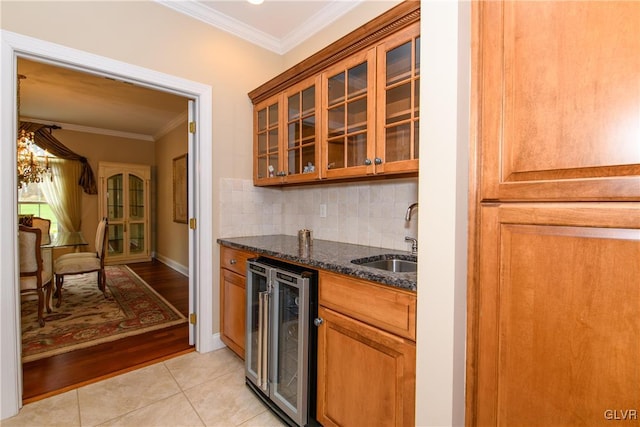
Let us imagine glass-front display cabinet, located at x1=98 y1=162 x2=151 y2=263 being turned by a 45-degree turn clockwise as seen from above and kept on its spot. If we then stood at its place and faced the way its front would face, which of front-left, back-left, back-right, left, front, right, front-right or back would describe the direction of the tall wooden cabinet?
front-left

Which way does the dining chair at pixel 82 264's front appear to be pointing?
to the viewer's left

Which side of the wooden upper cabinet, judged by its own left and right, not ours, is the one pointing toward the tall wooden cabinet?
left

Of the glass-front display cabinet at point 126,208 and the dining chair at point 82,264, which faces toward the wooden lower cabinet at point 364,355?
the glass-front display cabinet

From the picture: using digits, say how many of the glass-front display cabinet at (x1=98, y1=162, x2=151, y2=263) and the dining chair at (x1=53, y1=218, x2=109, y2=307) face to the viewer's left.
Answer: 1

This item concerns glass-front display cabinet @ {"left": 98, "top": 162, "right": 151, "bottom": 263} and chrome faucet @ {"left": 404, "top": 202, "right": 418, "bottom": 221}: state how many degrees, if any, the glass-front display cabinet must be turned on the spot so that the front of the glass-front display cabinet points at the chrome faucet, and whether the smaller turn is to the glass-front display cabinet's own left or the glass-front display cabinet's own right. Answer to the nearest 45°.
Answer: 0° — it already faces it

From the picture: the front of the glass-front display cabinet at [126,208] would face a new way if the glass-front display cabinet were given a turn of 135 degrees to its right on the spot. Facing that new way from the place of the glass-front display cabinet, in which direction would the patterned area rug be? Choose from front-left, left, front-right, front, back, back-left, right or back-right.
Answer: back-left

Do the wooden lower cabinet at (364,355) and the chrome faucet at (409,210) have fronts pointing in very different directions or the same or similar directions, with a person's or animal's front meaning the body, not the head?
same or similar directions

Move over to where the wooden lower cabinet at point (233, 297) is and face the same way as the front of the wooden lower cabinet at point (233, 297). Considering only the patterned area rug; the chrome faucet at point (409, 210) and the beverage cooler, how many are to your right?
1

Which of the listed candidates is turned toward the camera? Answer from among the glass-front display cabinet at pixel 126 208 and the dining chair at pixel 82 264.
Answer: the glass-front display cabinet

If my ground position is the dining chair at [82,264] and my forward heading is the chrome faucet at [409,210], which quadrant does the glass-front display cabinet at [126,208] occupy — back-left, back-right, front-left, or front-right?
back-left

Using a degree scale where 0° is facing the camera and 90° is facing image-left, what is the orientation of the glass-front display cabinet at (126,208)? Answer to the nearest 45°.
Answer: approximately 0°

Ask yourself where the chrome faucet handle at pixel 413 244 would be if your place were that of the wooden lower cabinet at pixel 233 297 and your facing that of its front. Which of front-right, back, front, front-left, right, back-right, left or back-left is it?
left

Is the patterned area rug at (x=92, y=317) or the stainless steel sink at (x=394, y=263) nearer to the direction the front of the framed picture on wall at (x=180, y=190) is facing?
the patterned area rug

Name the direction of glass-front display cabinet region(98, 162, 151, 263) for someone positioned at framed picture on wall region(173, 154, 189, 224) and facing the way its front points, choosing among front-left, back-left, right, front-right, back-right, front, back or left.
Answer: right
